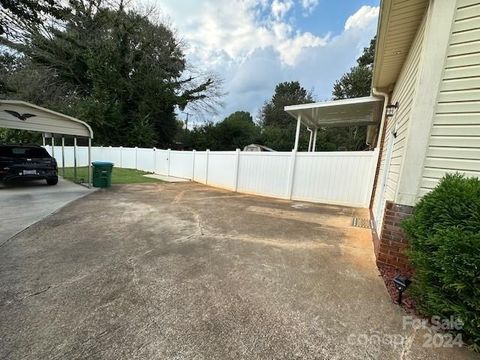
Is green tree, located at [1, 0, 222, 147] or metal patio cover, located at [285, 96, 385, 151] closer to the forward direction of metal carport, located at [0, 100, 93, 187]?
the metal patio cover

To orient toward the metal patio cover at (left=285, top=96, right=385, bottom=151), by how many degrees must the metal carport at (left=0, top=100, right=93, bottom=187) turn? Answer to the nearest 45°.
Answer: approximately 45° to its left

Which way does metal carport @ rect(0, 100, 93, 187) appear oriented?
toward the camera

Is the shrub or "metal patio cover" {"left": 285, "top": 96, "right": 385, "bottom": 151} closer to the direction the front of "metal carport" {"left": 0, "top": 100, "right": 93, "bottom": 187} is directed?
the shrub

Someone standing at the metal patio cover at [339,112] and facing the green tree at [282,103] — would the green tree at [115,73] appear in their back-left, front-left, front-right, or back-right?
front-left

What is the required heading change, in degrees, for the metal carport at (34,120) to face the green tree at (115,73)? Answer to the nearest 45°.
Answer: approximately 180°

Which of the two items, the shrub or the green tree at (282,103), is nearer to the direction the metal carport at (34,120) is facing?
the shrub

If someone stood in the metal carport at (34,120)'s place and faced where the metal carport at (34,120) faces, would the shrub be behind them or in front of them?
in front

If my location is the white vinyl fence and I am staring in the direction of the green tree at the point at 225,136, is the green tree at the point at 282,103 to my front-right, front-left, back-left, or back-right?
front-right

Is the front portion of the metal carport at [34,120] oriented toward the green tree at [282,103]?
no

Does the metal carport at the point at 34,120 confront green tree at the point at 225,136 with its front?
no

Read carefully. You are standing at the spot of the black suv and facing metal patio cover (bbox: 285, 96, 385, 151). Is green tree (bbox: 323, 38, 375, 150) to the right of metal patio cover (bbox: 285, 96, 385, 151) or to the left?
left

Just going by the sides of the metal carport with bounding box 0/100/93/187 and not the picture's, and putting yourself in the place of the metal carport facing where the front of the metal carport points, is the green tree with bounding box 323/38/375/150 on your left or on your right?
on your left

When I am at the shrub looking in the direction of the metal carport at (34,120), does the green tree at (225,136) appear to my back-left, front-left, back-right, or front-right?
front-right
